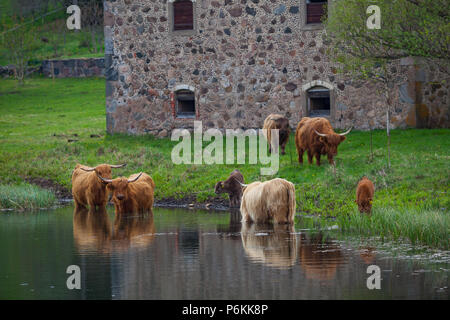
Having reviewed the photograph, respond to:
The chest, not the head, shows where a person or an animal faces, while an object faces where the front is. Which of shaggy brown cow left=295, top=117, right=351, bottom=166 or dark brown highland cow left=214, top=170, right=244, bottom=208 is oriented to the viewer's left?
the dark brown highland cow

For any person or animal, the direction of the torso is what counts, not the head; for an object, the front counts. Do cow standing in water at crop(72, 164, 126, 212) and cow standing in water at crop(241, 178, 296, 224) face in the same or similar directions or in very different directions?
very different directions

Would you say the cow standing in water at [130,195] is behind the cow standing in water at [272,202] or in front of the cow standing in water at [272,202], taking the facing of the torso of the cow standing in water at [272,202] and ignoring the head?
in front

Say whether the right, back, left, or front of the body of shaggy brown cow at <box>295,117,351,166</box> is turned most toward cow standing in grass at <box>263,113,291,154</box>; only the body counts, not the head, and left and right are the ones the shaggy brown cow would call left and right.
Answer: back

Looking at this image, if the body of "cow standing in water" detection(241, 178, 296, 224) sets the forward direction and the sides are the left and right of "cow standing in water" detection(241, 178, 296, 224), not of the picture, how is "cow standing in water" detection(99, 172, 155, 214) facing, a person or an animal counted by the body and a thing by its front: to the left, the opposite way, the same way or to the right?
to the left

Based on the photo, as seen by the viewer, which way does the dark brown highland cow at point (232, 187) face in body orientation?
to the viewer's left

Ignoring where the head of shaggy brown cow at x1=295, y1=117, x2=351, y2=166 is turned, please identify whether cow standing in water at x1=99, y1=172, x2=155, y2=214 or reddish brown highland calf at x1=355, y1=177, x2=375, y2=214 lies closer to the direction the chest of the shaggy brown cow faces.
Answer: the reddish brown highland calf

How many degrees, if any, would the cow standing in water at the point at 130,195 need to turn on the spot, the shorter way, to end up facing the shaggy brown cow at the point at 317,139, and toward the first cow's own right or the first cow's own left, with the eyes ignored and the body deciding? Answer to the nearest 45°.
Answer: approximately 135° to the first cow's own left

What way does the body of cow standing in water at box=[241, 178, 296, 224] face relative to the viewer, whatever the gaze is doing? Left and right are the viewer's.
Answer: facing away from the viewer and to the left of the viewer

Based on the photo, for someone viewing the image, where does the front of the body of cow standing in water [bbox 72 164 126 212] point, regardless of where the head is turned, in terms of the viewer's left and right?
facing the viewer and to the right of the viewer

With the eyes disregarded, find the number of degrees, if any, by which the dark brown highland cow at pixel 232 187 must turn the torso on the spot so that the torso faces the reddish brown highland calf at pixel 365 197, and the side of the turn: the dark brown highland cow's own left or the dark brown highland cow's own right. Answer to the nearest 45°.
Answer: approximately 135° to the dark brown highland cow's own left

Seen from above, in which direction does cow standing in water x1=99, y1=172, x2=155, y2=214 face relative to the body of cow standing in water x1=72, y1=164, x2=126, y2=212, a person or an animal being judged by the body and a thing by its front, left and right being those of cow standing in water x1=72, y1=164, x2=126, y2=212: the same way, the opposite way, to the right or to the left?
to the right

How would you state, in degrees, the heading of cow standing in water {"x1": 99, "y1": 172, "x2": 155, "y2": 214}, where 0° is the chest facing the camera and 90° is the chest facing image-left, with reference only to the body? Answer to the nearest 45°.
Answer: approximately 45°
